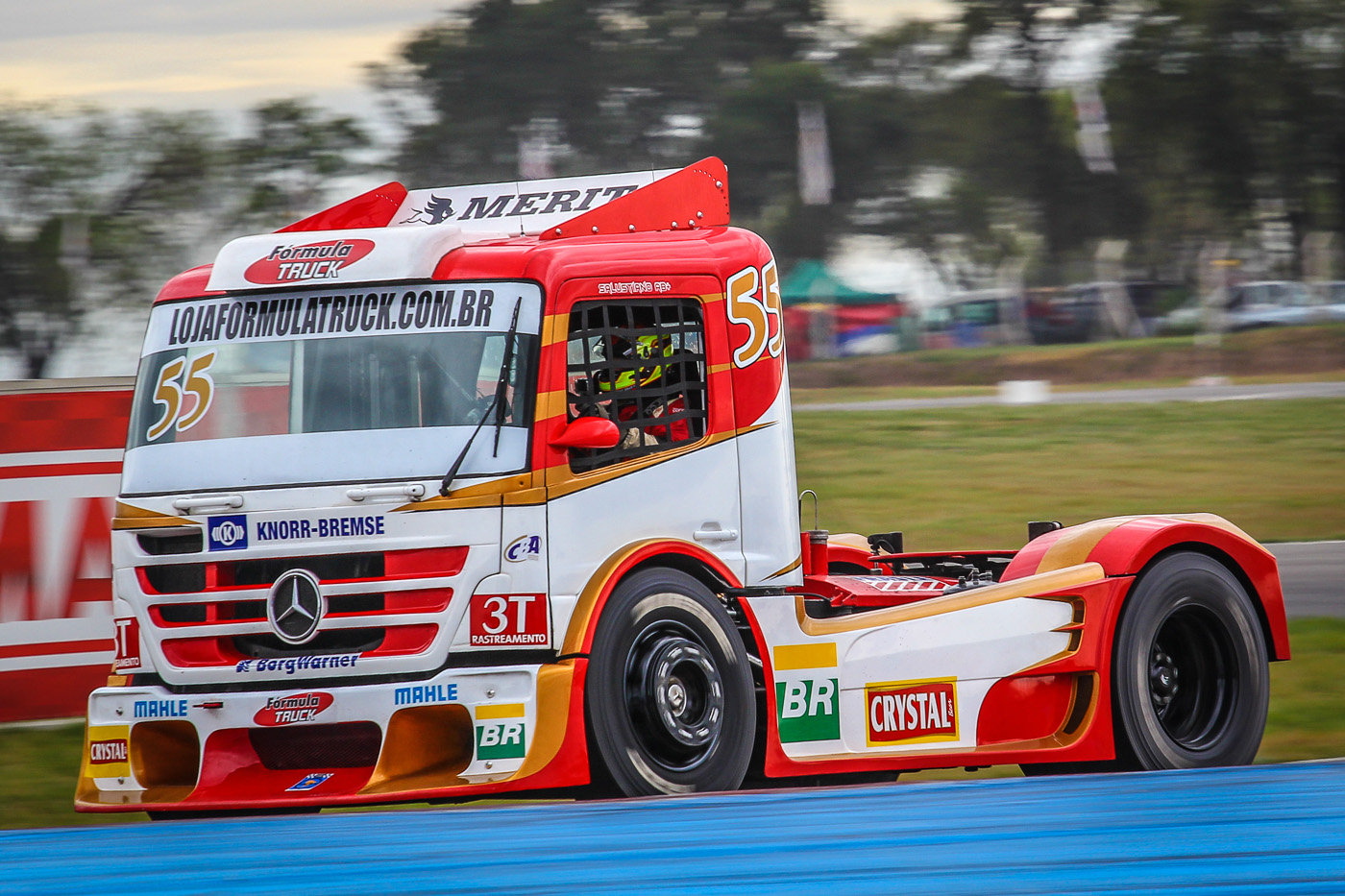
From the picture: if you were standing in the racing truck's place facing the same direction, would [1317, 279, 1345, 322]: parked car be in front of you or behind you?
behind

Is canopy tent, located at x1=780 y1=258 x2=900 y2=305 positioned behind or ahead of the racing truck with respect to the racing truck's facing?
behind

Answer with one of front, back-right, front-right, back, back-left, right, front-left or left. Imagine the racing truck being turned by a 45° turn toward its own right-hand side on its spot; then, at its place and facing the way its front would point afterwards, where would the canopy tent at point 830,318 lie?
right

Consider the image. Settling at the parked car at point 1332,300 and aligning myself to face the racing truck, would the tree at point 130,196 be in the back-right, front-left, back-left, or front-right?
front-right

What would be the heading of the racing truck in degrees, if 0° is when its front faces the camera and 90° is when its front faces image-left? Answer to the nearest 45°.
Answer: approximately 45°

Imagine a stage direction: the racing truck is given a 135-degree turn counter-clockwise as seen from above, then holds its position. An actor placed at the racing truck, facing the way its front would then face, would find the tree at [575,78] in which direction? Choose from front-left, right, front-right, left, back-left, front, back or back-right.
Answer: left

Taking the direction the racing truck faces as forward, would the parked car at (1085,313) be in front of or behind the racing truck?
behind

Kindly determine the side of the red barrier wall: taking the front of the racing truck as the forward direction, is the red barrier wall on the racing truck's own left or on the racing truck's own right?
on the racing truck's own right
